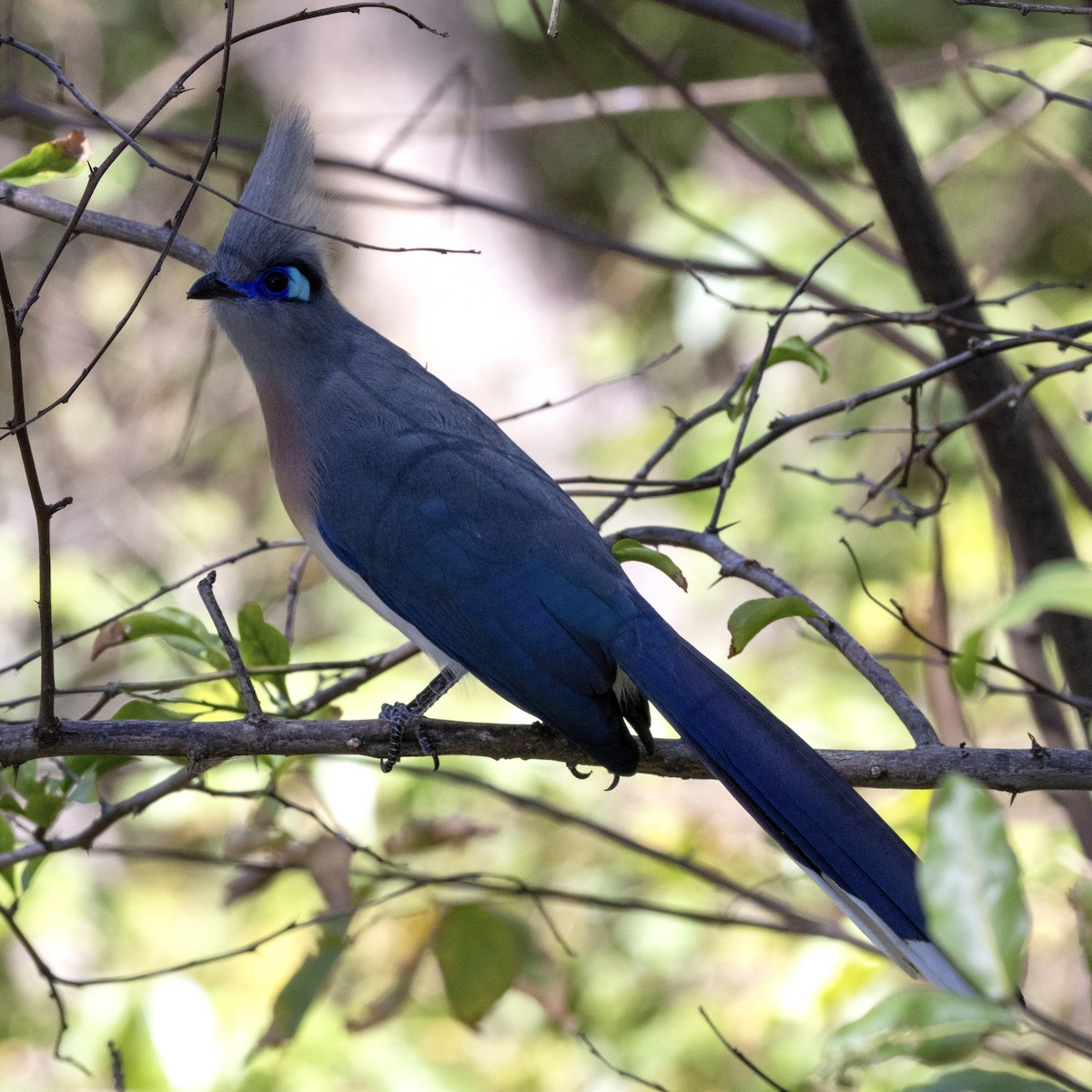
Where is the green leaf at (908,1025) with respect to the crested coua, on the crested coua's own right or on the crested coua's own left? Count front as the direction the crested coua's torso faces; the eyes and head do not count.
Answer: on the crested coua's own left

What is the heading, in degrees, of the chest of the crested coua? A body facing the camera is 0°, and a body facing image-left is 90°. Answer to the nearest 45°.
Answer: approximately 90°

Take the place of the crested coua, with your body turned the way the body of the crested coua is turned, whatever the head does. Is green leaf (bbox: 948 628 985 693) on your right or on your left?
on your right
